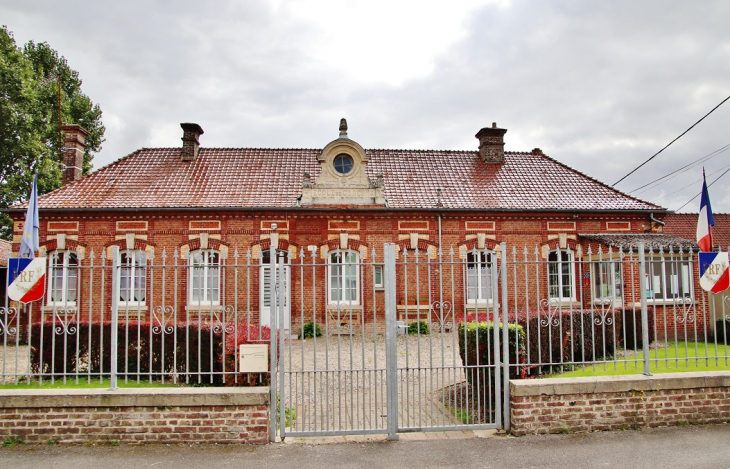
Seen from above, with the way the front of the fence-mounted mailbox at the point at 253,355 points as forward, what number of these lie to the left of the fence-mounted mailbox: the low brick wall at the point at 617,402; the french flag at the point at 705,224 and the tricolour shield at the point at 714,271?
3

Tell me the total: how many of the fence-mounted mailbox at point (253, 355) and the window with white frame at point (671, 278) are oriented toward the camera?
2

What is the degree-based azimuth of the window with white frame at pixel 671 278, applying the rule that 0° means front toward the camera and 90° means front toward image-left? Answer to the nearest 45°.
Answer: approximately 0°

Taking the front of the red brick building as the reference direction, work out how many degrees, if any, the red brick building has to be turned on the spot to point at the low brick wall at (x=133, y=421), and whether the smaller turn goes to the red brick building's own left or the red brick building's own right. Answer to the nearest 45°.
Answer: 0° — it already faces it

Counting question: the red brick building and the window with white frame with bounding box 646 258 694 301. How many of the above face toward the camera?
2

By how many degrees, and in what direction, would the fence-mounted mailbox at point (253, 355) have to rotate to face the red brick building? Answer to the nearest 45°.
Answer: approximately 180°

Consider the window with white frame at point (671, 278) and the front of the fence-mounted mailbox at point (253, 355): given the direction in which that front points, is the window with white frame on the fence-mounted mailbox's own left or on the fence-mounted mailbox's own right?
on the fence-mounted mailbox's own left
